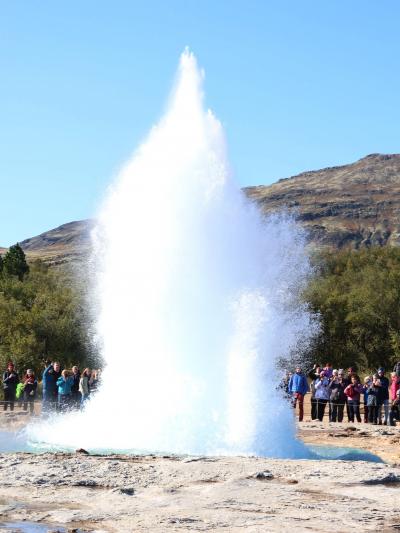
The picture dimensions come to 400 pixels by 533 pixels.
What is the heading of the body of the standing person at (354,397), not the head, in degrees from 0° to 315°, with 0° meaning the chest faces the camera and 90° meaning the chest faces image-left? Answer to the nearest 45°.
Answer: approximately 45°

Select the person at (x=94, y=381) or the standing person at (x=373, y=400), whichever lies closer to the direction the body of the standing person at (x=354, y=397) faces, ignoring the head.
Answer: the person

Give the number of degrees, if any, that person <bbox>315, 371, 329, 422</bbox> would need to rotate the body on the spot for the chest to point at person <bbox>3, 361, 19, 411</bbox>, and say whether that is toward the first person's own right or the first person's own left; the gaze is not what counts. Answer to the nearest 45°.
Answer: approximately 45° to the first person's own right

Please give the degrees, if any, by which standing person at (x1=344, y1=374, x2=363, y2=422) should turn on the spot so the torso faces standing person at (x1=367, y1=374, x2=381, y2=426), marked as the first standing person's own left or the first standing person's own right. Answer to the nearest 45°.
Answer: approximately 90° to the first standing person's own left

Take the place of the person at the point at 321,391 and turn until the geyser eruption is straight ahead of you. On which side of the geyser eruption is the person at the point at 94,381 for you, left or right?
right

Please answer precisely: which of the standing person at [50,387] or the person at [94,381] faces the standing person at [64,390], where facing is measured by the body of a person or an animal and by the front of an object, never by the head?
the standing person at [50,387]

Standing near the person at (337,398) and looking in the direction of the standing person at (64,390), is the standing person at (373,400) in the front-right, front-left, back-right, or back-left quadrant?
back-left

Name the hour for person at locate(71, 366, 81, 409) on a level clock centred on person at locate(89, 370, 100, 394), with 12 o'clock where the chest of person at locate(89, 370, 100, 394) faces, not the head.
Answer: person at locate(71, 366, 81, 409) is roughly at 5 o'clock from person at locate(89, 370, 100, 394).
